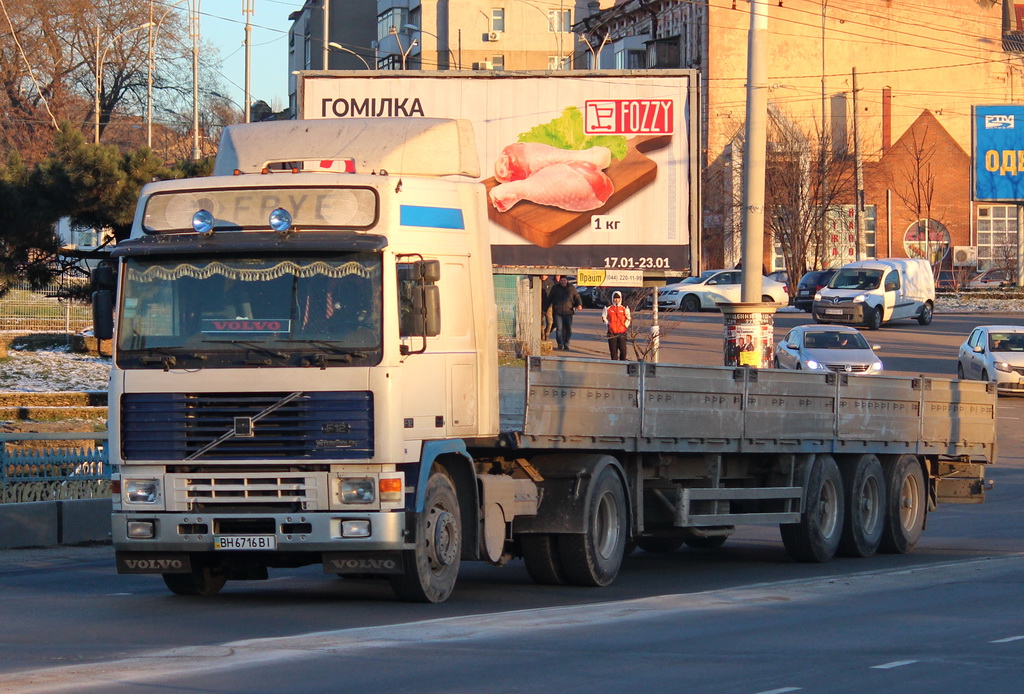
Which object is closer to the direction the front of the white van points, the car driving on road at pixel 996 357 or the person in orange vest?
the person in orange vest

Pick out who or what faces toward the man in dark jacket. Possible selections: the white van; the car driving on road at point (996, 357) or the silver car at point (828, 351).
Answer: the white van

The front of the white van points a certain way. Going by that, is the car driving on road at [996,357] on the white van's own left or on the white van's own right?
on the white van's own left

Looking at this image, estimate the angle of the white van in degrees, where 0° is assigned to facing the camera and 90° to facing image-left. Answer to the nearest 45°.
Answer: approximately 45°

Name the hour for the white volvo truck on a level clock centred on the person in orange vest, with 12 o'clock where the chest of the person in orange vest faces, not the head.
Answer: The white volvo truck is roughly at 12 o'clock from the person in orange vest.

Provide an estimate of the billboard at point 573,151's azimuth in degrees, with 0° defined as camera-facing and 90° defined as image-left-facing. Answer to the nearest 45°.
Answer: approximately 0°

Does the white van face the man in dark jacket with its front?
yes

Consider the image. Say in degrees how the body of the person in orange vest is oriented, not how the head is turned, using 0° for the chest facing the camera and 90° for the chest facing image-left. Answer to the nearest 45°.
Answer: approximately 0°

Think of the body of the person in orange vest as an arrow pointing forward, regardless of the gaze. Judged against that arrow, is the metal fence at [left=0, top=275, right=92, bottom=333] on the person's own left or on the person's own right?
on the person's own right

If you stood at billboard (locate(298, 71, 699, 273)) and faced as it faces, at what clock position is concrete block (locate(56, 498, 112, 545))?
The concrete block is roughly at 1 o'clock from the billboard.

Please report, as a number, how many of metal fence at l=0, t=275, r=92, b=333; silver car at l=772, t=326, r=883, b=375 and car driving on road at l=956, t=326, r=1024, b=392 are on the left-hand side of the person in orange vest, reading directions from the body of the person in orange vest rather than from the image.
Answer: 2
